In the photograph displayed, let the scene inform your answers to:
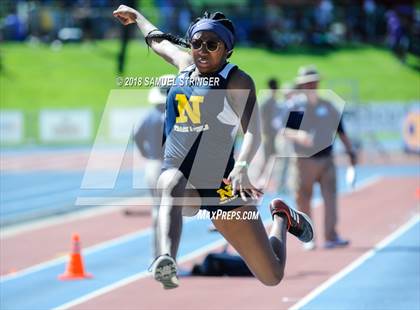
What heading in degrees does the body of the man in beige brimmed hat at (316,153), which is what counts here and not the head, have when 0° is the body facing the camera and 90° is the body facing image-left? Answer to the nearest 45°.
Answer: approximately 0°

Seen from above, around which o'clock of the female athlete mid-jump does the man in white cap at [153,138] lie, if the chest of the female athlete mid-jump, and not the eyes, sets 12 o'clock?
The man in white cap is roughly at 4 o'clock from the female athlete mid-jump.

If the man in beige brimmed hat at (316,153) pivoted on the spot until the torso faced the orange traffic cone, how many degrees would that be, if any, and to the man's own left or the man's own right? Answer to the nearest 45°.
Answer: approximately 45° to the man's own right

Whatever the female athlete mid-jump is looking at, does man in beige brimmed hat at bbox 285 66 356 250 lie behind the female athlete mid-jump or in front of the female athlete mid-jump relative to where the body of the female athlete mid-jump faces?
behind

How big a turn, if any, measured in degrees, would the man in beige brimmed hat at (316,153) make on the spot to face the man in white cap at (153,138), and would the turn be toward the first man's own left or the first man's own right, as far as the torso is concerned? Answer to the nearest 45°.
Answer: approximately 45° to the first man's own right
